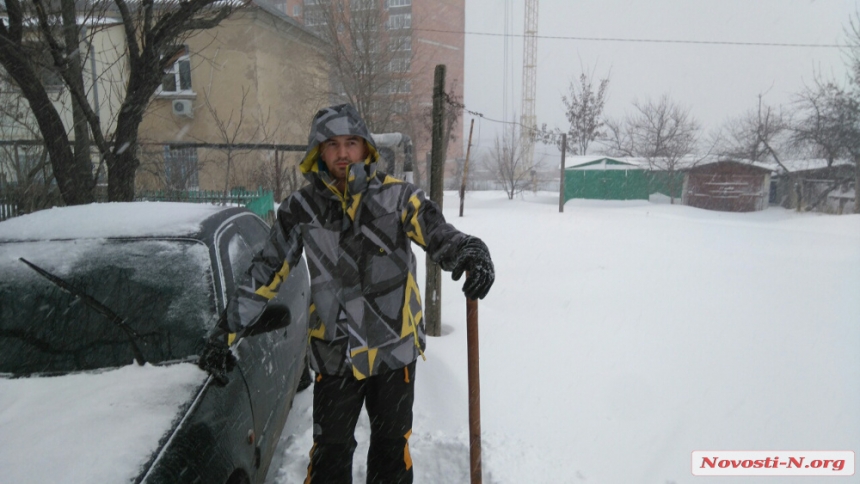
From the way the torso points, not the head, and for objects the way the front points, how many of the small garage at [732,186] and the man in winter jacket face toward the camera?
2

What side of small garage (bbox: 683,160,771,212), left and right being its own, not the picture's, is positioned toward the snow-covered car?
front

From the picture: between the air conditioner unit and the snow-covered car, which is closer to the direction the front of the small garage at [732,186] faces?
the snow-covered car

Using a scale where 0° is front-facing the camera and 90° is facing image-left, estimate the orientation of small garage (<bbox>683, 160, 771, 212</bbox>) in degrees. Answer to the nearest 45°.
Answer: approximately 0°

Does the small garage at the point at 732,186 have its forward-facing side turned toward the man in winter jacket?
yes

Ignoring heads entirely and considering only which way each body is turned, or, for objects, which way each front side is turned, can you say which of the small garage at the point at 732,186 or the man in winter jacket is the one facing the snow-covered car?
the small garage

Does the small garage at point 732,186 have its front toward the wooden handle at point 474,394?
yes

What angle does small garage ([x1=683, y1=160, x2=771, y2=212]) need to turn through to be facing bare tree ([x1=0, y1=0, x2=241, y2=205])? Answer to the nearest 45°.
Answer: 0° — it already faces it

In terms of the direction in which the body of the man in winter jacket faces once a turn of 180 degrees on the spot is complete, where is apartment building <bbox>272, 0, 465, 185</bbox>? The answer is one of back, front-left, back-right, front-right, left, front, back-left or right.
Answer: front

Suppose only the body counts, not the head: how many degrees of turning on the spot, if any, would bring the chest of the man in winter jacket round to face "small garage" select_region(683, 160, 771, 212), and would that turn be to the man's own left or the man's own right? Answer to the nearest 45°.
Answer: approximately 135° to the man's own left

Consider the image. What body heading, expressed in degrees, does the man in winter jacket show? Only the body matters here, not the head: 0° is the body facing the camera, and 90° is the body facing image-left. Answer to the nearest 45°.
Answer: approximately 0°
